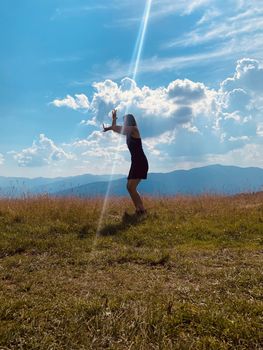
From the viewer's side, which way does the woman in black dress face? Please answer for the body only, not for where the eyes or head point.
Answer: to the viewer's left
